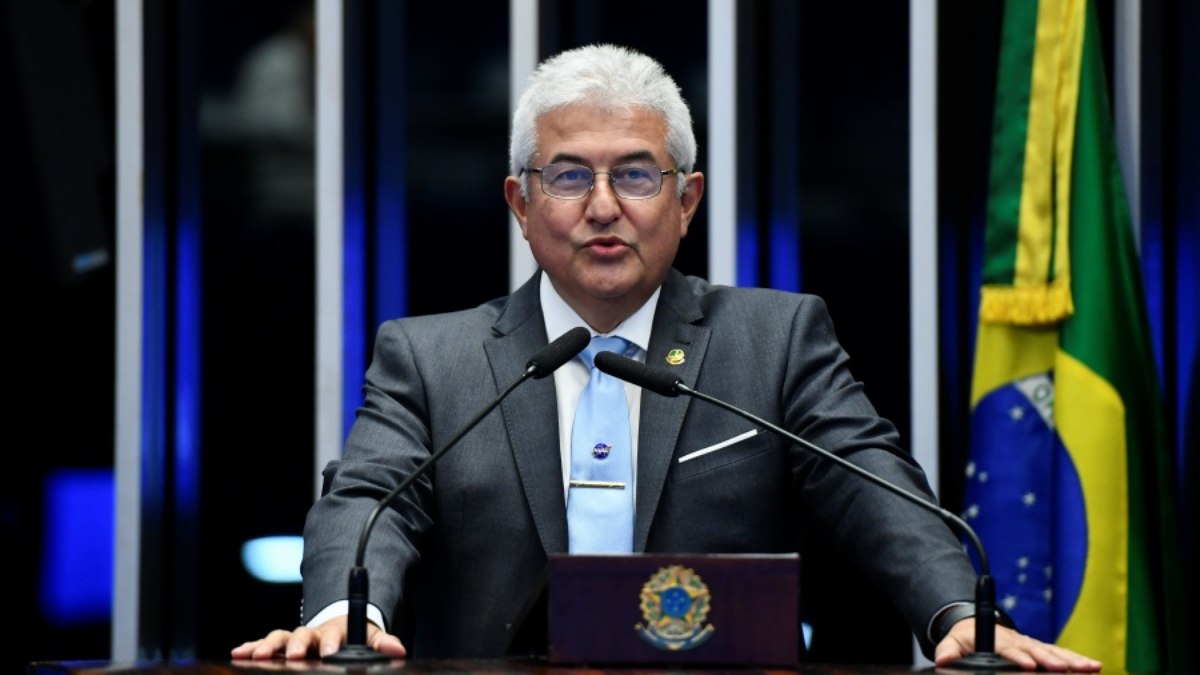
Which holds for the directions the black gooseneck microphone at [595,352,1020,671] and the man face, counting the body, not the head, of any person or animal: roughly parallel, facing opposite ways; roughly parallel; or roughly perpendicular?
roughly perpendicular

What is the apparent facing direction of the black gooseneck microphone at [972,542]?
to the viewer's left

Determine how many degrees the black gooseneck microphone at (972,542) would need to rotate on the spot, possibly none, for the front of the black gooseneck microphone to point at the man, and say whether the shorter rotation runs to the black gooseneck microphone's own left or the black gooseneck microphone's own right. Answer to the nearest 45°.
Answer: approximately 45° to the black gooseneck microphone's own right

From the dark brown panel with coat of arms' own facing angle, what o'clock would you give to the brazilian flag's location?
The brazilian flag is roughly at 7 o'clock from the dark brown panel with coat of arms.

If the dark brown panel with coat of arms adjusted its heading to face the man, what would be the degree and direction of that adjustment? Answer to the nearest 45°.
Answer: approximately 180°

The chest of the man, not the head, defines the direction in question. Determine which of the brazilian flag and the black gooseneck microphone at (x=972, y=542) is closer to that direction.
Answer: the black gooseneck microphone

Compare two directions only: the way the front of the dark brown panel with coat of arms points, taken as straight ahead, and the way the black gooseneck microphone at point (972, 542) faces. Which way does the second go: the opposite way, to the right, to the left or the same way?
to the right

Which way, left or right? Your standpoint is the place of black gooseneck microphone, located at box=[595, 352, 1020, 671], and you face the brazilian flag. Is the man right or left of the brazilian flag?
left

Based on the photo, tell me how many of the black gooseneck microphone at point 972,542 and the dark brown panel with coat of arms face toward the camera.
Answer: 1

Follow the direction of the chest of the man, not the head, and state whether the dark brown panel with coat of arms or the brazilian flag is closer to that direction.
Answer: the dark brown panel with coat of arms
